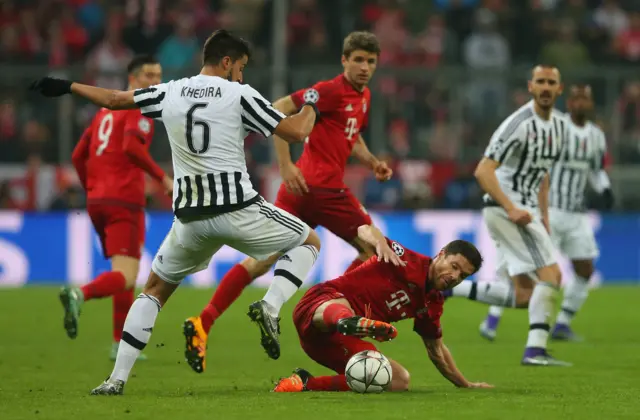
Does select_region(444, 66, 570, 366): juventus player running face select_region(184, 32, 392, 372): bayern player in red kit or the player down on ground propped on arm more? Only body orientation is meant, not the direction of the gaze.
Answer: the player down on ground propped on arm

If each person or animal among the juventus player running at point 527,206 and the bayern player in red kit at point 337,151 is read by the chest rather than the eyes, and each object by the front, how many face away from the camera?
0

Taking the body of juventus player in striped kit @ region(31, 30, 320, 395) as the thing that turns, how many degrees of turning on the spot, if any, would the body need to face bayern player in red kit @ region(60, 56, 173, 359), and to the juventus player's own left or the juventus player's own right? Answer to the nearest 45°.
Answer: approximately 45° to the juventus player's own left

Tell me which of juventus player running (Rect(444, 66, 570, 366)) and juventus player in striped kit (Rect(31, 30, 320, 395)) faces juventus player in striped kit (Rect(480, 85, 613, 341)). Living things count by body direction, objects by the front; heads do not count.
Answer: juventus player in striped kit (Rect(31, 30, 320, 395))

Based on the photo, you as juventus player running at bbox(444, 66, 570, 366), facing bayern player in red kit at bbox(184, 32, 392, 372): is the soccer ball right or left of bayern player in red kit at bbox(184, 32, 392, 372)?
left

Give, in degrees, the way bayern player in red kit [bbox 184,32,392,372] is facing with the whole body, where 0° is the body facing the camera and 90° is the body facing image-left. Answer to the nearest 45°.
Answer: approximately 315°

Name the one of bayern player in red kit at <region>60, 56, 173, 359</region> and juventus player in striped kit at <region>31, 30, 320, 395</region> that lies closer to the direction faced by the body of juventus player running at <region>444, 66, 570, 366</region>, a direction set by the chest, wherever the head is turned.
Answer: the juventus player in striped kit
